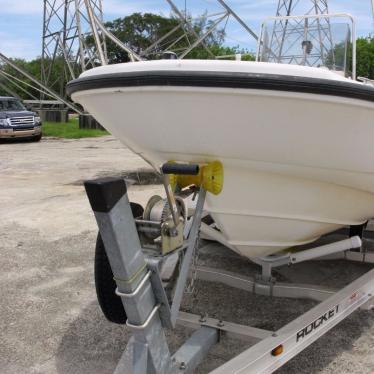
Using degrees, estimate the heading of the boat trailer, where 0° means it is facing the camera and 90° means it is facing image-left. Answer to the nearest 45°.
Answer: approximately 45°

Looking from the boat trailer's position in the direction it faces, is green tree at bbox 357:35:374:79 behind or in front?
behind
